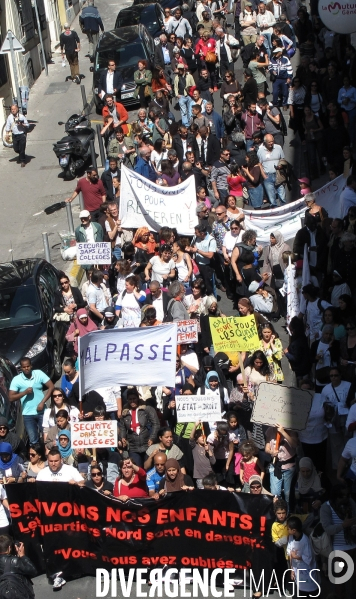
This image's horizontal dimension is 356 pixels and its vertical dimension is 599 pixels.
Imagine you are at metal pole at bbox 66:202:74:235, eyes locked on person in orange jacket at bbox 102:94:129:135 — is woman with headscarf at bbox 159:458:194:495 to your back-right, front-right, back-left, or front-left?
back-right

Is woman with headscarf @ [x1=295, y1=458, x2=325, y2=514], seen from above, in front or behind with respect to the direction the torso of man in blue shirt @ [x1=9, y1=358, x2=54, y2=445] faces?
in front

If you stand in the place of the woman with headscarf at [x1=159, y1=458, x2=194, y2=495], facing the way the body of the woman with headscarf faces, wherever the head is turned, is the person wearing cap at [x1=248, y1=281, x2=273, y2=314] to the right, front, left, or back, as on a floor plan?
back

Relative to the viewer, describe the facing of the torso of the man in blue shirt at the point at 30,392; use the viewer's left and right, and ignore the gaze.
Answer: facing the viewer

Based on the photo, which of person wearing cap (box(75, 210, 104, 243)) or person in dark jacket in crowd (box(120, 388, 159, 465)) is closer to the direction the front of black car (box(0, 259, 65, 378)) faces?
the person in dark jacket in crowd

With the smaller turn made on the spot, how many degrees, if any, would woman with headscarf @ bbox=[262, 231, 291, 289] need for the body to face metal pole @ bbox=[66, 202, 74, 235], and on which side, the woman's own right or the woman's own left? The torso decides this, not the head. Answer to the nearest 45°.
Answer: approximately 90° to the woman's own right

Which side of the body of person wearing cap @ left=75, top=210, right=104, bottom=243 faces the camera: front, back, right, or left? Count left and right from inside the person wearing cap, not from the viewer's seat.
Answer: front

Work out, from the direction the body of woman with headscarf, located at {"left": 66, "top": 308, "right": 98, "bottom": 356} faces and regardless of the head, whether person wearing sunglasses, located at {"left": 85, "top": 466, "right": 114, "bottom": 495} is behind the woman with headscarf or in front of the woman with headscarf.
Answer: in front

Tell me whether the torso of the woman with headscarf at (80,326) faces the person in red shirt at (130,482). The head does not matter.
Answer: yes

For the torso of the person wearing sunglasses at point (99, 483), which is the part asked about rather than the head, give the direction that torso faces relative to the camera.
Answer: toward the camera

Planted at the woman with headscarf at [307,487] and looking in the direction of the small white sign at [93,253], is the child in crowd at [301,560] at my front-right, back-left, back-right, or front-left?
back-left

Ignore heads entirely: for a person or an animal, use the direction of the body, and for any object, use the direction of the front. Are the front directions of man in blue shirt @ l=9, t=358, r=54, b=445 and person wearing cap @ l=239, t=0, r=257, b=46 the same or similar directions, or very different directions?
same or similar directions

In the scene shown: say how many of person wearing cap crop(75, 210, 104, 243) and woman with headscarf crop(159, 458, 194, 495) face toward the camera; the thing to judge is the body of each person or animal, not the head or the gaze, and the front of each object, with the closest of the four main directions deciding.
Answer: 2

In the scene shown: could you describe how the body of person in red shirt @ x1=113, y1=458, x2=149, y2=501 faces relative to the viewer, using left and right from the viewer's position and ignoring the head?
facing the viewer

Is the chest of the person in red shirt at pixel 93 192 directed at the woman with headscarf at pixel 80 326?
yes

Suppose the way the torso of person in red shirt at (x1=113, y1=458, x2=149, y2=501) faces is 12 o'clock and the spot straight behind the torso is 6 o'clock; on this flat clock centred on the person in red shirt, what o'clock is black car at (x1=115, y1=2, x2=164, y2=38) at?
The black car is roughly at 6 o'clock from the person in red shirt.

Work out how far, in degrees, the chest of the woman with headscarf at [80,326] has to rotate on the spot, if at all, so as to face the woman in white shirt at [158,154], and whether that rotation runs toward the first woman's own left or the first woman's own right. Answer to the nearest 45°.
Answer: approximately 180°

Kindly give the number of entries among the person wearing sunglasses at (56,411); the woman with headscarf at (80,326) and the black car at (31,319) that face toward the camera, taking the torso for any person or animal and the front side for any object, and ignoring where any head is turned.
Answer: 3

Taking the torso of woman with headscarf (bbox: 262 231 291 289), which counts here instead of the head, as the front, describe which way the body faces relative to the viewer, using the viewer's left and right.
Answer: facing the viewer and to the left of the viewer
